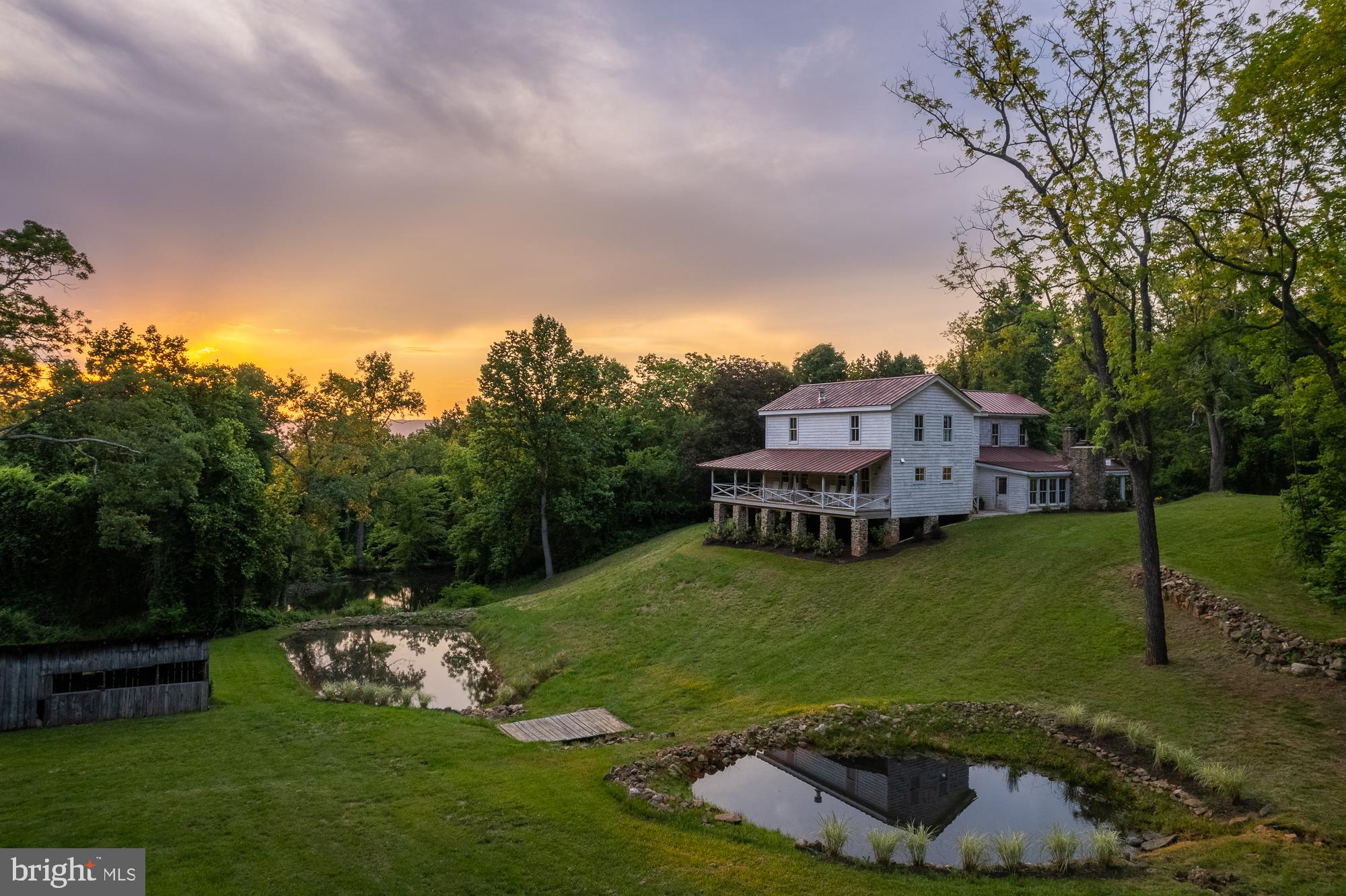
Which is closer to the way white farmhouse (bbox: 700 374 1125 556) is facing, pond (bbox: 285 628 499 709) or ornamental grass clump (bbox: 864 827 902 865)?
the pond

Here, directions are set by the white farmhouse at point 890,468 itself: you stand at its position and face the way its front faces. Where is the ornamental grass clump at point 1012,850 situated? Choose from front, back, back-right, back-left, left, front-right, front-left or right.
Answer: front-left

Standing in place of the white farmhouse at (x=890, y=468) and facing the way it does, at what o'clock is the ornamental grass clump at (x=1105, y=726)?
The ornamental grass clump is roughly at 10 o'clock from the white farmhouse.

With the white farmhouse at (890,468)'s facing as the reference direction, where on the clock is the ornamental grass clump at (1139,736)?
The ornamental grass clump is roughly at 10 o'clock from the white farmhouse.

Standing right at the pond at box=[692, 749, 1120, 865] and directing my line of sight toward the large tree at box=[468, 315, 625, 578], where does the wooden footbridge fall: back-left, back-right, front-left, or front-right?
front-left

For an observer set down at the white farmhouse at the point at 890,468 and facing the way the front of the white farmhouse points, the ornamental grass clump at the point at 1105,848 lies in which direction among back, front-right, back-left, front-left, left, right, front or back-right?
front-left

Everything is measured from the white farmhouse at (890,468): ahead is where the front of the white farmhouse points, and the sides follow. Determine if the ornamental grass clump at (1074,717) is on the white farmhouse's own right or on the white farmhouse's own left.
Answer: on the white farmhouse's own left

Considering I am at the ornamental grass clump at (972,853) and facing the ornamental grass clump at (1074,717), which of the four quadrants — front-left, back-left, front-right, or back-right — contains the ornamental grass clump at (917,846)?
back-left

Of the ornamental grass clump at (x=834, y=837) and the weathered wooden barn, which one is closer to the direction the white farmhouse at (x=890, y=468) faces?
the weathered wooden barn

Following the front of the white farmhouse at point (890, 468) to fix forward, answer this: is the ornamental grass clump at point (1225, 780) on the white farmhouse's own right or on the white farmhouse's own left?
on the white farmhouse's own left

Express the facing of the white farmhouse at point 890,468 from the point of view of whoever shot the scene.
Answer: facing the viewer and to the left of the viewer

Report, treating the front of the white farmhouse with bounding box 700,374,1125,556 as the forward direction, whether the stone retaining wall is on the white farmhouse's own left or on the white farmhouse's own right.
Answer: on the white farmhouse's own left

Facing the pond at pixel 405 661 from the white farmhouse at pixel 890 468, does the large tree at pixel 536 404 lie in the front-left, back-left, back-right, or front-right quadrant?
front-right

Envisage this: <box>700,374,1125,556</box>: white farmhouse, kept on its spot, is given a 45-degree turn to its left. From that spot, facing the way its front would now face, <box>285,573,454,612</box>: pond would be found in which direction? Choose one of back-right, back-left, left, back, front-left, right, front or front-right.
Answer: right

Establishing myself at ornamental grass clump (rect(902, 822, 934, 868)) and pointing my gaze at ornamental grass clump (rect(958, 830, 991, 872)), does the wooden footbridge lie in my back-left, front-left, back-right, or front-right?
back-left

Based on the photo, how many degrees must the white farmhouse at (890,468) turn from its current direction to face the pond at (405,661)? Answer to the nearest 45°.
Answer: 0° — it already faces it
